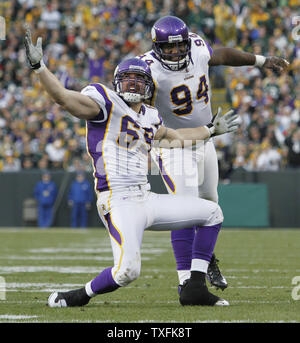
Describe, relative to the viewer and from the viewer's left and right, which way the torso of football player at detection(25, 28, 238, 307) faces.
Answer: facing the viewer and to the right of the viewer
